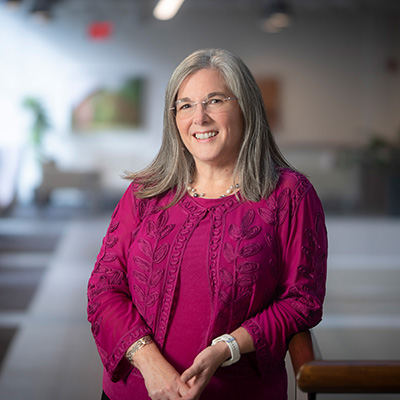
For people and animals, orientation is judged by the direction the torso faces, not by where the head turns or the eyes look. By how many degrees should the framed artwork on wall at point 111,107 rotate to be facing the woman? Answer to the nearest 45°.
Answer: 0° — it already faces them

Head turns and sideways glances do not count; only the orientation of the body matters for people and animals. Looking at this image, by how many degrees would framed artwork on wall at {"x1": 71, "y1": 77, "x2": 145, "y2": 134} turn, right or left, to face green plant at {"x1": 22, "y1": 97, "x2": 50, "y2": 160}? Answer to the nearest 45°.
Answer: approximately 90° to its right

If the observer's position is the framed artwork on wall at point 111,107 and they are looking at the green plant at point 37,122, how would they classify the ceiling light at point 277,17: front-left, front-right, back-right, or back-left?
back-left

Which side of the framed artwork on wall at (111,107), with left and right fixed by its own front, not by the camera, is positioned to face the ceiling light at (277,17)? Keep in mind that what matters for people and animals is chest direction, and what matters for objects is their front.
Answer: left

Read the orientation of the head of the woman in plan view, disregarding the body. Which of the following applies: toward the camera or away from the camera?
toward the camera

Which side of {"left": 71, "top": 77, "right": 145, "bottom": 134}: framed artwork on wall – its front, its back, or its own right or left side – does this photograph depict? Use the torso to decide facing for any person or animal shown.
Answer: front
